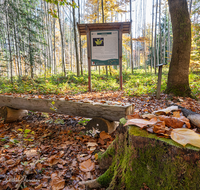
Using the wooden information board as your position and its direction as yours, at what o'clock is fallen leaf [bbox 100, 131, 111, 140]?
The fallen leaf is roughly at 12 o'clock from the wooden information board.

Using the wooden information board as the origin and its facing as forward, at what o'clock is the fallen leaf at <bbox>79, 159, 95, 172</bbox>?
The fallen leaf is roughly at 12 o'clock from the wooden information board.

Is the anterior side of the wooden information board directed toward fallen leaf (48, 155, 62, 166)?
yes

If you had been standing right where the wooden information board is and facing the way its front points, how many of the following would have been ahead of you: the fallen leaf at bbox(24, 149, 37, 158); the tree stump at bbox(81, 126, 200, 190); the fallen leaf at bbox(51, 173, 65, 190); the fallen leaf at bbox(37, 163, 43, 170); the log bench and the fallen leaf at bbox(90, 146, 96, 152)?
6

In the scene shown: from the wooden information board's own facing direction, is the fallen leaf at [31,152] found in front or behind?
in front

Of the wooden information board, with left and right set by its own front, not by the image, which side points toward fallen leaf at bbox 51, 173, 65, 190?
front

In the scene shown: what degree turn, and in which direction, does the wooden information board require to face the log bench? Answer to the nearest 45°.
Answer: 0° — it already faces it

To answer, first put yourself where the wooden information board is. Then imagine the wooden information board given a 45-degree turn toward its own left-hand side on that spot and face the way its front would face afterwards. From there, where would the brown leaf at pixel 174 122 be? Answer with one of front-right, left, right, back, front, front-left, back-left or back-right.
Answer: front-right

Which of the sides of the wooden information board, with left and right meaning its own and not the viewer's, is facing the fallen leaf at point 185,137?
front

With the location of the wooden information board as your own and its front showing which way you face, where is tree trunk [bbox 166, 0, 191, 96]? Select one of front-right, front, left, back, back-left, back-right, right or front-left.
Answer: front-left

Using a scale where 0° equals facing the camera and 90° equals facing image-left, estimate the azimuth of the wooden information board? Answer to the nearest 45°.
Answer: approximately 0°

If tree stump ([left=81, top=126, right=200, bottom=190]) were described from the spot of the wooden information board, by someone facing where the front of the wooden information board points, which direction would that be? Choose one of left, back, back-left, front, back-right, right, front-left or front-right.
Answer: front
